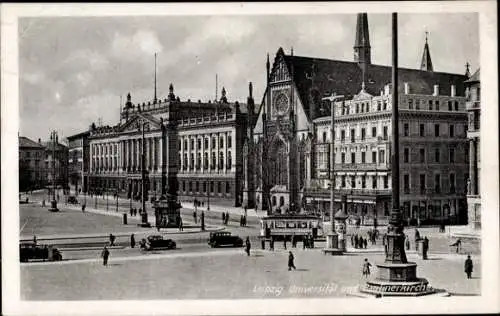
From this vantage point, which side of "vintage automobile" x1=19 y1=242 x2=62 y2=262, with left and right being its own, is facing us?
right

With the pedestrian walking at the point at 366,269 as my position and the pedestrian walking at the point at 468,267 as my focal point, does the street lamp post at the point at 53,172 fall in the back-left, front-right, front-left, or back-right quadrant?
back-left

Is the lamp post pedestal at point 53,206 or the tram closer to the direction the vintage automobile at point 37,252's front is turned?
the tram

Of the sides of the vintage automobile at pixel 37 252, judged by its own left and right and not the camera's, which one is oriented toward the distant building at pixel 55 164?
left

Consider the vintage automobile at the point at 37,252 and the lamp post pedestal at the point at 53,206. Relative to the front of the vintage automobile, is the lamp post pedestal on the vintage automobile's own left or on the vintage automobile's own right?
on the vintage automobile's own left
